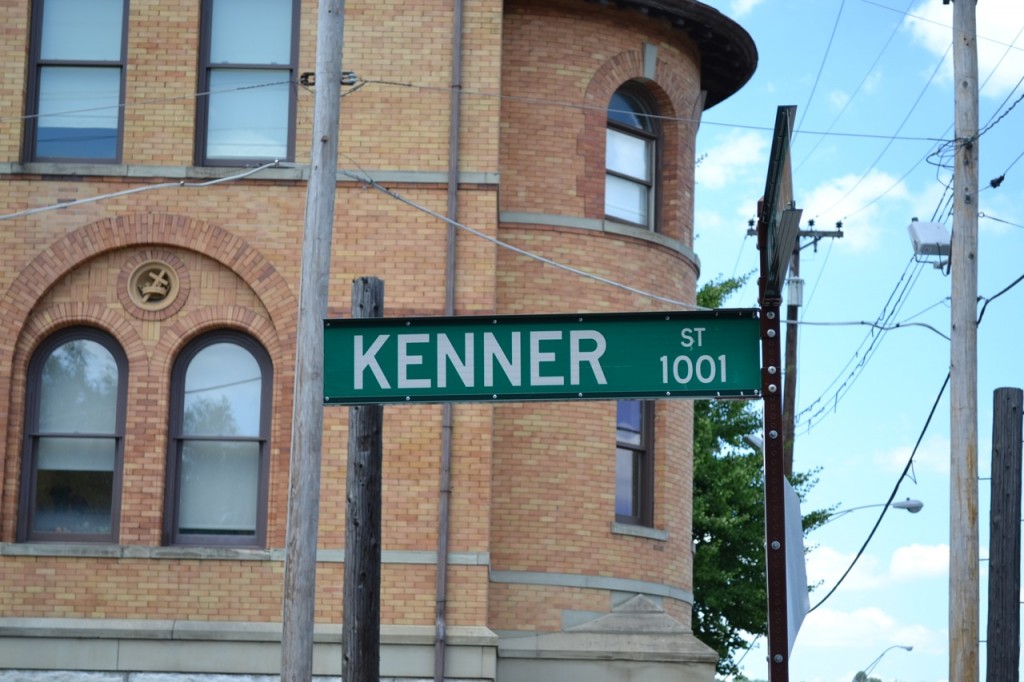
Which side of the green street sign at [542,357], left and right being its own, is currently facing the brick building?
back

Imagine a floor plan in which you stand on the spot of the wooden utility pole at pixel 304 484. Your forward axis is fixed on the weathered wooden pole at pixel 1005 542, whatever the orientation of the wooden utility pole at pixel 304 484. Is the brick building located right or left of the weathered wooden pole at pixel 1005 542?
left

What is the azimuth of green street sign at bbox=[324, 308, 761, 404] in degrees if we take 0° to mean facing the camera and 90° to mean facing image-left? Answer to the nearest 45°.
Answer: approximately 0°

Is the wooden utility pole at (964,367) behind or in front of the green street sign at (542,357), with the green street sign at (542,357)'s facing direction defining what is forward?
behind

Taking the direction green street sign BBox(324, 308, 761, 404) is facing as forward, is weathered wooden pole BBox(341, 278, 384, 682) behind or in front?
behind

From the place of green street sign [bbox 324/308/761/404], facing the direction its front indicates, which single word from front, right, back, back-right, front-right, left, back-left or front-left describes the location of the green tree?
back
